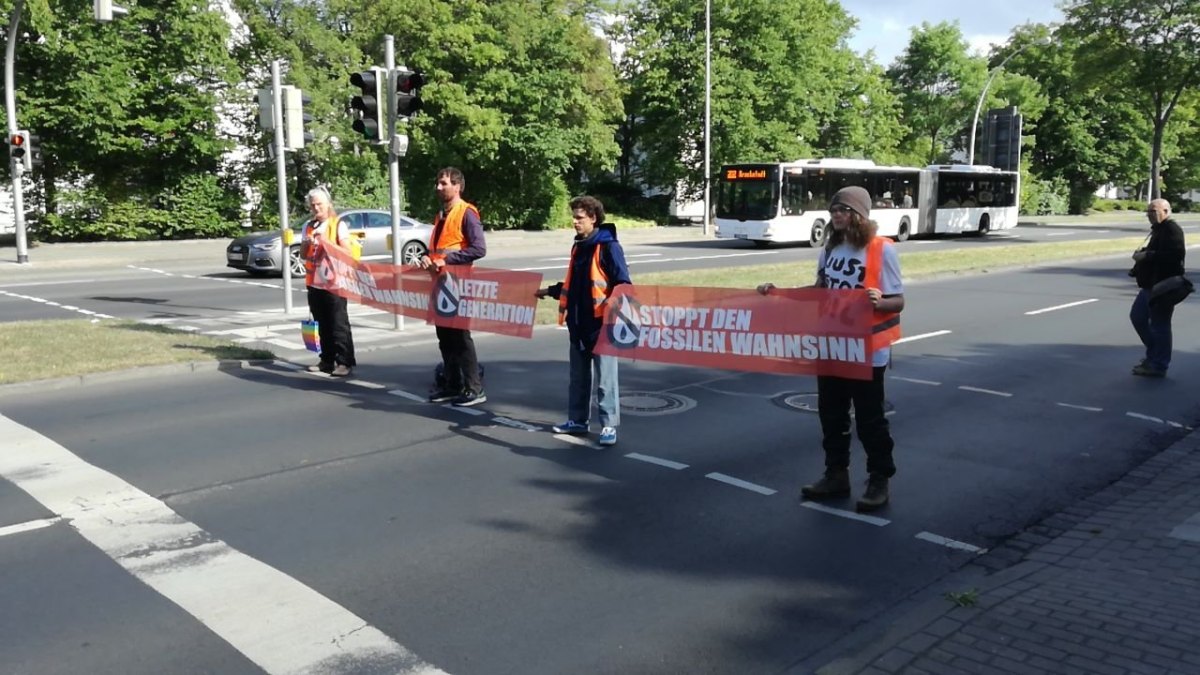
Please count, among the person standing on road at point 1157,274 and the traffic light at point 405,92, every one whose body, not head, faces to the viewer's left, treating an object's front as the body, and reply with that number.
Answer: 1

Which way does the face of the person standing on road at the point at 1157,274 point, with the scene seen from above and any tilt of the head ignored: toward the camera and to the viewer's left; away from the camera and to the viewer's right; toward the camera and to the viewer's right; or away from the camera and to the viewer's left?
toward the camera and to the viewer's left

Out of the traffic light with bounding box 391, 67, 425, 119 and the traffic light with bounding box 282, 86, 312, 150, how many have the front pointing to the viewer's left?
0

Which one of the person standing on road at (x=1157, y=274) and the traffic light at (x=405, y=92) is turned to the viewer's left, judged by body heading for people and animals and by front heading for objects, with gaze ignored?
the person standing on road

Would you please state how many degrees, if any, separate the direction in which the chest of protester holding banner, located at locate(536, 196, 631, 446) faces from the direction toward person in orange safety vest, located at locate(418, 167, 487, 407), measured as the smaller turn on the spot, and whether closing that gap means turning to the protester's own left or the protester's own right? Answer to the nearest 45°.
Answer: approximately 90° to the protester's own right

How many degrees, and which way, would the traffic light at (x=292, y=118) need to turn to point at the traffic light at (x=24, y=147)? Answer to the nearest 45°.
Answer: approximately 135° to its left

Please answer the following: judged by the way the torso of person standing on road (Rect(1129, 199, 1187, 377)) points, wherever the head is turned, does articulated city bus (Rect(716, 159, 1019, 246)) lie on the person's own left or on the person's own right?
on the person's own right

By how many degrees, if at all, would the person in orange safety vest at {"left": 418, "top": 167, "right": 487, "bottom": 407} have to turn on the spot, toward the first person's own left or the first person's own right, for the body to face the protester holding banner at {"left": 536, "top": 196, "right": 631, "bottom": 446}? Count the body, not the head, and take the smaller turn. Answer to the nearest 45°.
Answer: approximately 90° to the first person's own left
